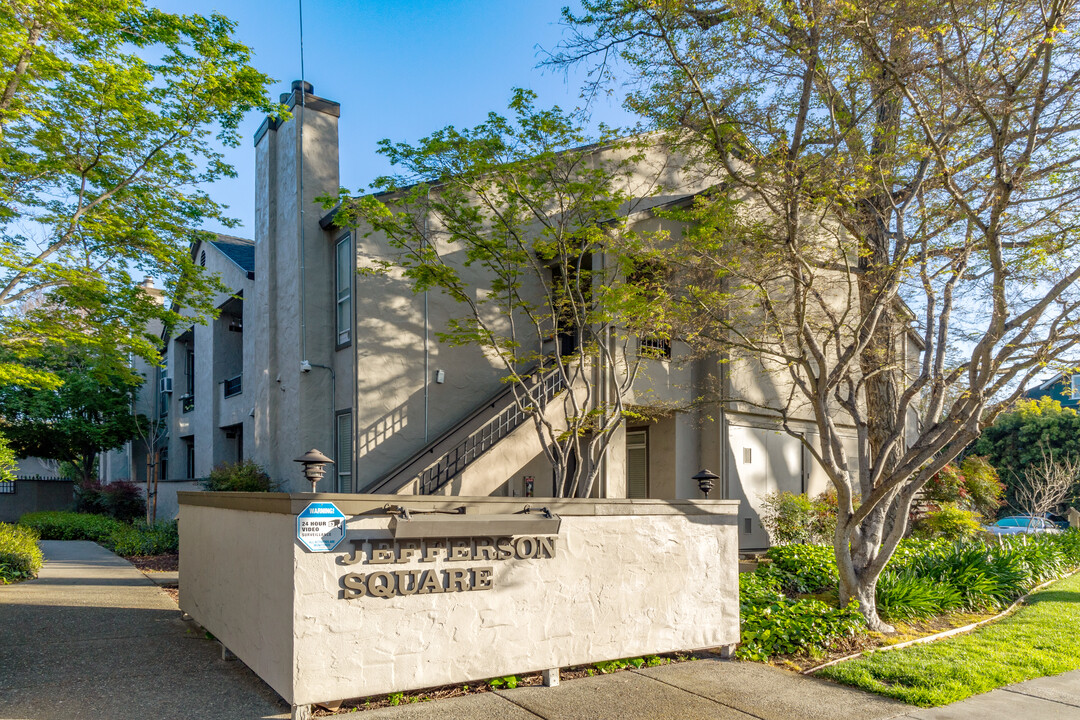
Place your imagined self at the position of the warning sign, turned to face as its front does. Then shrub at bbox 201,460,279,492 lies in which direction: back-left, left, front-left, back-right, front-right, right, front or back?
back

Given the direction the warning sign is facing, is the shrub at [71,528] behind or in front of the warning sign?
behind

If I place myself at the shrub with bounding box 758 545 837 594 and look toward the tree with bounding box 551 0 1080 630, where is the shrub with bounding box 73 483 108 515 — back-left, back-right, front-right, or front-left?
back-right

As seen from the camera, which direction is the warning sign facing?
toward the camera
